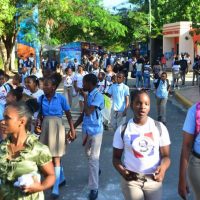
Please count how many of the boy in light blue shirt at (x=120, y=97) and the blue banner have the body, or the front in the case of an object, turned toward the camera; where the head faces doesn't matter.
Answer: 2

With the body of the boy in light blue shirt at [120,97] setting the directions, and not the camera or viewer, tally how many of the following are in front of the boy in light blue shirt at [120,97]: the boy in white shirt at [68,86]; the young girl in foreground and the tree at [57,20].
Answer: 1

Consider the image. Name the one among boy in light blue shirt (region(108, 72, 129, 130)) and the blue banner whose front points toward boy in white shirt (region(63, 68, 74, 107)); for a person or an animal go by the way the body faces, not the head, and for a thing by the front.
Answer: the blue banner

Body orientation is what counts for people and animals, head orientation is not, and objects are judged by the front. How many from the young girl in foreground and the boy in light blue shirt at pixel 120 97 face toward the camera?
2

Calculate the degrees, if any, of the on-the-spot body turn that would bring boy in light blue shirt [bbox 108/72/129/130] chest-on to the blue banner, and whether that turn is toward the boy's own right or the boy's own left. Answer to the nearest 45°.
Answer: approximately 180°

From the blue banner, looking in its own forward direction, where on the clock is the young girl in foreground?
The young girl in foreground is roughly at 12 o'clock from the blue banner.

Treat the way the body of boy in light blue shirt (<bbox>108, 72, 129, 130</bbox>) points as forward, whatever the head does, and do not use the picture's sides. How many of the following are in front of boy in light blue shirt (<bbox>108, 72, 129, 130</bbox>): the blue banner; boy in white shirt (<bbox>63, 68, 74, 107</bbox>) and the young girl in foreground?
1

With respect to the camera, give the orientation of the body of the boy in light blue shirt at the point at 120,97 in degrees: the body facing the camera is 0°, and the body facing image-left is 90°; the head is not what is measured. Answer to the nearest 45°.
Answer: approximately 0°

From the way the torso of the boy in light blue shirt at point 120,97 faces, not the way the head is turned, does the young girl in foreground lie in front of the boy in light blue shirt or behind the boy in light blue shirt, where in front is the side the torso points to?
in front

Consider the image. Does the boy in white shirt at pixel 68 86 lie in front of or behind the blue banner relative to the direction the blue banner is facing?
in front

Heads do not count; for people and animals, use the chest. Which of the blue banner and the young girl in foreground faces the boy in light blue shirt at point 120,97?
the blue banner

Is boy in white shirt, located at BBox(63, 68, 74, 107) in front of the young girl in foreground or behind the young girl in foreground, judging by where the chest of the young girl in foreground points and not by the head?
behind

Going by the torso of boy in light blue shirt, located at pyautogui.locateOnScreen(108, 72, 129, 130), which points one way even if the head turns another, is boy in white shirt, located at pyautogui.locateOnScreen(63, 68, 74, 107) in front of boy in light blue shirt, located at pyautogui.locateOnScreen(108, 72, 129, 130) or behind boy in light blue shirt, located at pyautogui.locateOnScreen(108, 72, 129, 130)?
behind
